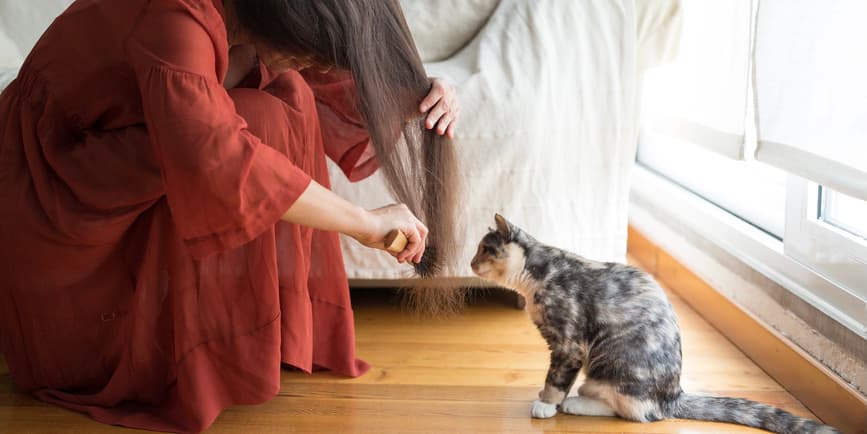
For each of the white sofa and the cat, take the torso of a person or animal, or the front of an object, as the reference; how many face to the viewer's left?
1

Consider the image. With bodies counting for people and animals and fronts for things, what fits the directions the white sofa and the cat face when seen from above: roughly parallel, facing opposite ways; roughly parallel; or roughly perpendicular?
roughly perpendicular

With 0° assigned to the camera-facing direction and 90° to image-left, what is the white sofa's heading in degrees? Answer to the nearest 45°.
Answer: approximately 0°

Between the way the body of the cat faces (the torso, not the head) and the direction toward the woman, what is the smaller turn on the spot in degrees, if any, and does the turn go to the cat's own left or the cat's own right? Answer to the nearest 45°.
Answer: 0° — it already faces them

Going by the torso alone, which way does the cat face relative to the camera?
to the viewer's left
